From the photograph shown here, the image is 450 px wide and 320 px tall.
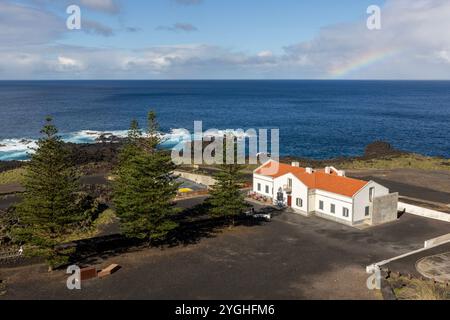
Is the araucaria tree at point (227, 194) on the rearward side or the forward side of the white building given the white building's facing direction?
on the forward side

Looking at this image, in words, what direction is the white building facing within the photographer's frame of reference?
facing the viewer and to the left of the viewer

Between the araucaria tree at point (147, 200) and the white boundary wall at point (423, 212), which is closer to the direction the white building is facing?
the araucaria tree

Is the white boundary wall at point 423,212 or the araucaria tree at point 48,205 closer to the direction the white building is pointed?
the araucaria tree

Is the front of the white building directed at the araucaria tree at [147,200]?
yes

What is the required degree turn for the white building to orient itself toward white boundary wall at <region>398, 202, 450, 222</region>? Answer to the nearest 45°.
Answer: approximately 135° to its left

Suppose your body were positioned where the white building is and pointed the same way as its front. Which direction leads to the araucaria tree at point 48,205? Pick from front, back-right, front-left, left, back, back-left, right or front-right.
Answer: front
